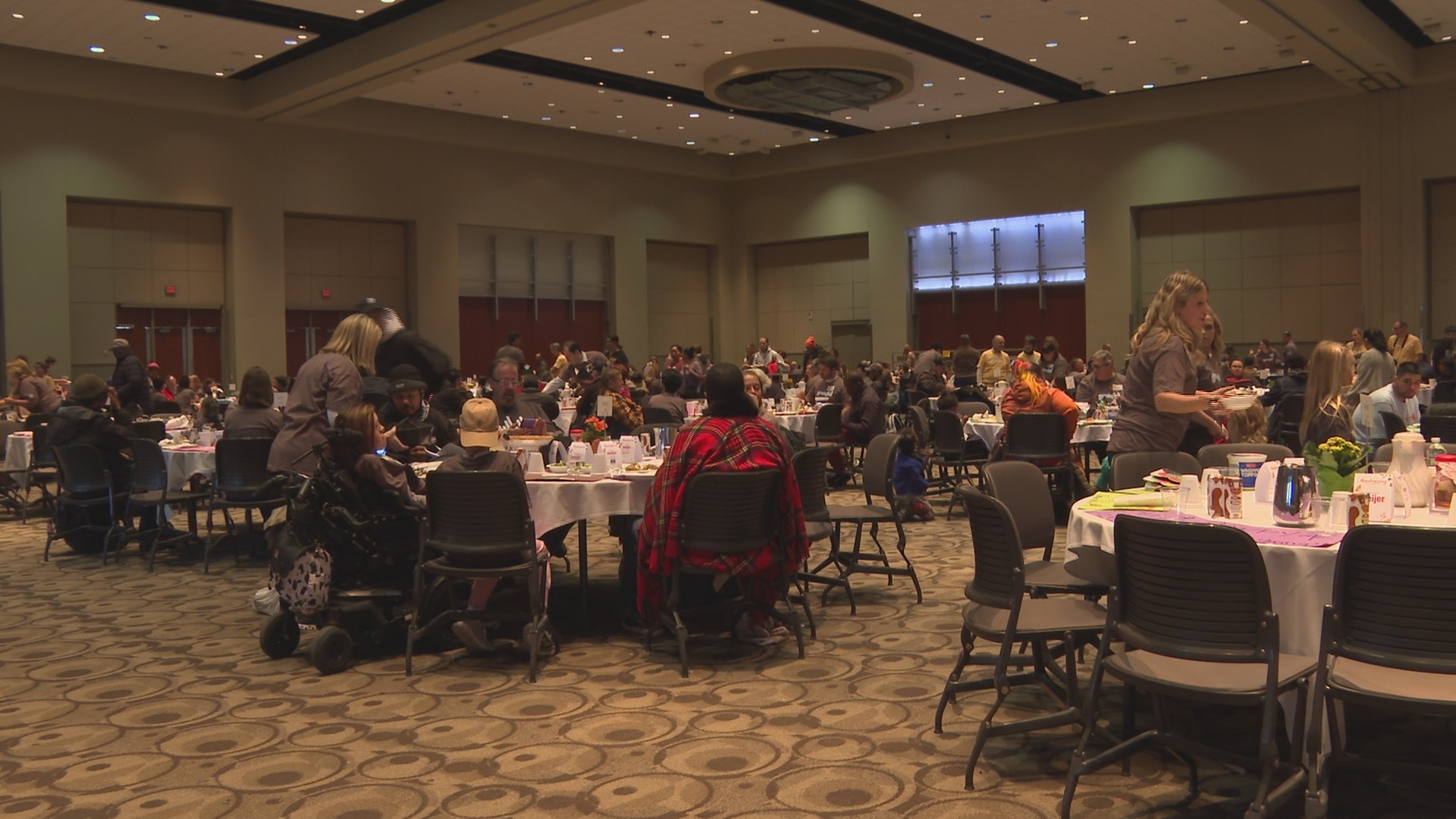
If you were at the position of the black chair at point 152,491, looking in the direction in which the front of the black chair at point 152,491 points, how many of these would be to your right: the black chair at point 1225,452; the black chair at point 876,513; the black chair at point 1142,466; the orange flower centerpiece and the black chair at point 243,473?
5

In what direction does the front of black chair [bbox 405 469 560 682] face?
away from the camera

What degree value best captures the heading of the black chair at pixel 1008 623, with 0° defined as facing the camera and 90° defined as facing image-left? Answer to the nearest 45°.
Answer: approximately 225°

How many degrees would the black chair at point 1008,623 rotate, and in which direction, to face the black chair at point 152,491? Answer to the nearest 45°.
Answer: approximately 90° to its left

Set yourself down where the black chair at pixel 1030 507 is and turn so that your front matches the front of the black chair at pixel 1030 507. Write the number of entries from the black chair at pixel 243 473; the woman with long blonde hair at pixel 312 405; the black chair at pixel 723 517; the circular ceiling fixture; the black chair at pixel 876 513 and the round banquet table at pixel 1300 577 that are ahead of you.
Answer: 1

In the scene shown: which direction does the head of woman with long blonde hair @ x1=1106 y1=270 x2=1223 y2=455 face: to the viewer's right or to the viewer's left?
to the viewer's right

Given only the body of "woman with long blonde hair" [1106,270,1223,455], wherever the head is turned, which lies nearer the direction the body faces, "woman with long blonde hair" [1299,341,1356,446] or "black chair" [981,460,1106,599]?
the woman with long blonde hair

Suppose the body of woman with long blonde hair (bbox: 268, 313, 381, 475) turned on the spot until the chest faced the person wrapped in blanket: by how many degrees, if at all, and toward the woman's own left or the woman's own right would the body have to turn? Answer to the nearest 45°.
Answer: approximately 90° to the woman's own right

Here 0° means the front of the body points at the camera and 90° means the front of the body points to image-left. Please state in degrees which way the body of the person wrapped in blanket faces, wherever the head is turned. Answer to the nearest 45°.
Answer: approximately 180°

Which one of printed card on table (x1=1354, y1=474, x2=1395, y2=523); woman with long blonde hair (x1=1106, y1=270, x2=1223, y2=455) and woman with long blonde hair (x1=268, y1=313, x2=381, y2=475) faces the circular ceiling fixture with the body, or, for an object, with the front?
woman with long blonde hair (x1=268, y1=313, x2=381, y2=475)

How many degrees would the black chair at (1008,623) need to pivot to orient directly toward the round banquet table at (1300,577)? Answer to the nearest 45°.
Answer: approximately 45° to its right

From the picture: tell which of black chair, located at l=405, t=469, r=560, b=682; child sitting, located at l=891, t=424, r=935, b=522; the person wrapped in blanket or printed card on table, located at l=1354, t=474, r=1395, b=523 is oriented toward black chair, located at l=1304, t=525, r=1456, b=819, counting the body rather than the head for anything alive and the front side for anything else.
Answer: the printed card on table

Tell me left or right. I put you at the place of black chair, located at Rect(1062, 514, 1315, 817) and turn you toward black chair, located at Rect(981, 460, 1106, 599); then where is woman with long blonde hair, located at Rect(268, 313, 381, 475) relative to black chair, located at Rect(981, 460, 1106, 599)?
left

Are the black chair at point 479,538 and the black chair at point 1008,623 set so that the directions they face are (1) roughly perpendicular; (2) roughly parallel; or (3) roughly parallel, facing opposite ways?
roughly perpendicular

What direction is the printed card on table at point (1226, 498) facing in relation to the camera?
toward the camera

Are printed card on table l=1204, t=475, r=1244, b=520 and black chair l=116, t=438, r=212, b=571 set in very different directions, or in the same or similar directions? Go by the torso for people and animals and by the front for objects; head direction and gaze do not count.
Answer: very different directions

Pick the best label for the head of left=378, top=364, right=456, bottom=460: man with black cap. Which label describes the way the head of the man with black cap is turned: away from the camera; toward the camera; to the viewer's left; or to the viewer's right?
toward the camera

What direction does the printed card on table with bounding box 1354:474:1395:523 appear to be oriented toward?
toward the camera

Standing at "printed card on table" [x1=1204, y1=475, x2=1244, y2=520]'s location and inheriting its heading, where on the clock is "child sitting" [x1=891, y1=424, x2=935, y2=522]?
The child sitting is roughly at 5 o'clock from the printed card on table.
